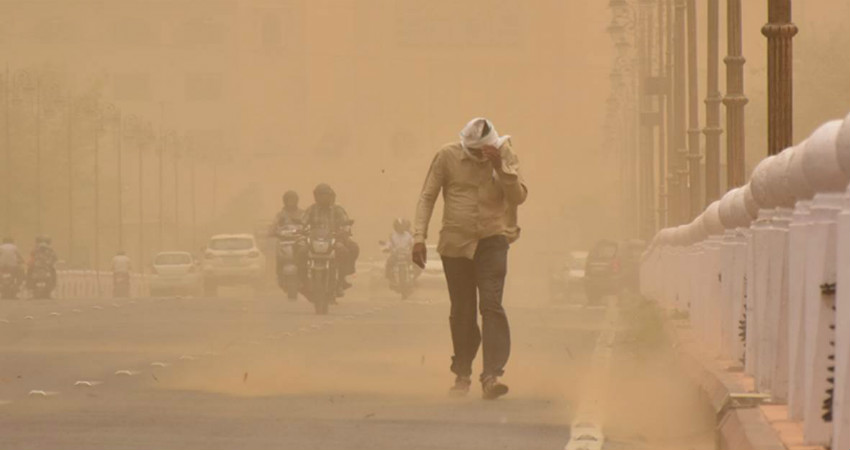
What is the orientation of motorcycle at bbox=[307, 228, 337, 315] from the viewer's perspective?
toward the camera

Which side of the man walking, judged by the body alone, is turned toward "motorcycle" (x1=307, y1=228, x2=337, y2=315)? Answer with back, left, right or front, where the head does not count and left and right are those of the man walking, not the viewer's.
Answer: back

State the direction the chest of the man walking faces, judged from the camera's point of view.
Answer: toward the camera

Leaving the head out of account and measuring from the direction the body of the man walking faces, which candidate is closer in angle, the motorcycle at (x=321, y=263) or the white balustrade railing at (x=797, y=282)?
the white balustrade railing

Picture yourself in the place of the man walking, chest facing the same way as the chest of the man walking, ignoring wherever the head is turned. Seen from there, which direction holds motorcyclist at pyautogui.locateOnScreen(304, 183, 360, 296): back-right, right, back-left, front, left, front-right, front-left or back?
back

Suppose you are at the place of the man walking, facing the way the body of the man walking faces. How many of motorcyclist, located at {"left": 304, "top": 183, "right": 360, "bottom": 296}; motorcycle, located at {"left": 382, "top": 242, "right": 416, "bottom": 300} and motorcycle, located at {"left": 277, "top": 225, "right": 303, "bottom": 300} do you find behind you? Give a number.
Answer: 3

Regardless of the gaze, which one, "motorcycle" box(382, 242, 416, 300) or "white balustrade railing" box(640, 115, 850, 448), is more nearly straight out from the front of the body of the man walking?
the white balustrade railing

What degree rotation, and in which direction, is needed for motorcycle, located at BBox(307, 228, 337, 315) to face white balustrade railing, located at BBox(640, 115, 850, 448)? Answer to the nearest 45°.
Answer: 0° — it already faces it

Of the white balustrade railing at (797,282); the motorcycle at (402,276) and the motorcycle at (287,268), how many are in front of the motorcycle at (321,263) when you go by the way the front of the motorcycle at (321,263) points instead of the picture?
1

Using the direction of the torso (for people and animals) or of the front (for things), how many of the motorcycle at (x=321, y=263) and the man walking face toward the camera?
2
